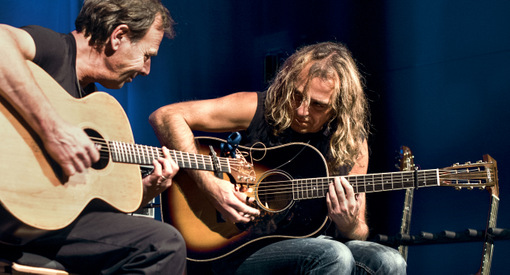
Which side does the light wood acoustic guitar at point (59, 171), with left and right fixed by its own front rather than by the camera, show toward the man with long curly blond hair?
left

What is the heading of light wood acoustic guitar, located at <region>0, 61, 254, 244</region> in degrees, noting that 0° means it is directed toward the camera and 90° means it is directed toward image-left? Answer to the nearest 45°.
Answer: approximately 315°

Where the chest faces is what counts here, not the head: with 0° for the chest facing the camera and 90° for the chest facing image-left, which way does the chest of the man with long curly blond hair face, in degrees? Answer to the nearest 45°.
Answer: approximately 315°

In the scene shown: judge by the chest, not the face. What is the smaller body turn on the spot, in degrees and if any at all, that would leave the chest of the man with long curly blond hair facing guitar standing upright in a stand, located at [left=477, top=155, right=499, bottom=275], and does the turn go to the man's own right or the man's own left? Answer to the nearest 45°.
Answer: approximately 45° to the man's own left

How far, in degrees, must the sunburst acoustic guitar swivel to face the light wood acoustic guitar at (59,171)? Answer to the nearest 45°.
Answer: approximately 45° to its right

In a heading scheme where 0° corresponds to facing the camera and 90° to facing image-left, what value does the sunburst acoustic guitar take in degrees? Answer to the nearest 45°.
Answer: approximately 0°

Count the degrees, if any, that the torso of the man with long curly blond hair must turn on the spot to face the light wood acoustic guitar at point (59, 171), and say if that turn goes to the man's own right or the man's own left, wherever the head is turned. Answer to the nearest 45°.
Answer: approximately 90° to the man's own right
